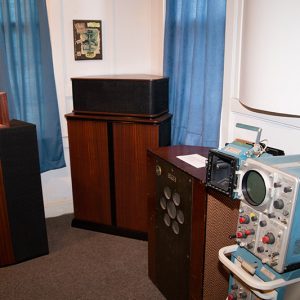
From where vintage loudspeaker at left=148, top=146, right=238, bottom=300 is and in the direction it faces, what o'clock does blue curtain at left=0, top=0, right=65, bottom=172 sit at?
The blue curtain is roughly at 3 o'clock from the vintage loudspeaker.

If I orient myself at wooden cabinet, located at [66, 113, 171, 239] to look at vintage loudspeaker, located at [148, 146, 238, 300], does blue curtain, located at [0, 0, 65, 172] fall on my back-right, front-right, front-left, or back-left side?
back-right

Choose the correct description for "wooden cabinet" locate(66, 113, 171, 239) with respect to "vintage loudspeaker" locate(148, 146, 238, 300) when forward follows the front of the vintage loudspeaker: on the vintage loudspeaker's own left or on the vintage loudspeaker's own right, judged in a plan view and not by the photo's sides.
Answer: on the vintage loudspeaker's own right

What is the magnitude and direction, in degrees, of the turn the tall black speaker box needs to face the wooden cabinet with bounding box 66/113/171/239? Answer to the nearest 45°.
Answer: approximately 45° to its left

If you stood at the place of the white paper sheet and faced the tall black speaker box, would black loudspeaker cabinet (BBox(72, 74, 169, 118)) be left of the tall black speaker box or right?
right

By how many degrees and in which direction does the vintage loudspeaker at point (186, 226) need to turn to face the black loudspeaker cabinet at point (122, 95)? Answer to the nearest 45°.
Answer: approximately 90° to its right

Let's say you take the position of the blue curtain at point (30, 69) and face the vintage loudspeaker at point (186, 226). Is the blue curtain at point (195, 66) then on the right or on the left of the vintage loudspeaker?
left

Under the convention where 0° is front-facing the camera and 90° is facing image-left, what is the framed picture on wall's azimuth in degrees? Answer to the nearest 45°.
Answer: approximately 0°
